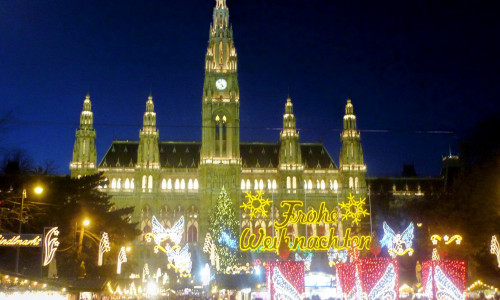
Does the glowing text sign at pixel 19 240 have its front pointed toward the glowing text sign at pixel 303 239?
no

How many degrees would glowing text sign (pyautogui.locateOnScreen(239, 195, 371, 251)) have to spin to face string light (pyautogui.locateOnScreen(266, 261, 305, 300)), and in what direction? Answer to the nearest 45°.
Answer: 0° — it already faces it

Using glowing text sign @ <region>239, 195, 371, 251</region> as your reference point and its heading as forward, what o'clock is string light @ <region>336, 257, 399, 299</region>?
The string light is roughly at 11 o'clock from the glowing text sign.

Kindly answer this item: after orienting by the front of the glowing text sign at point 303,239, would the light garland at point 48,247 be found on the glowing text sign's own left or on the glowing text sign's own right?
on the glowing text sign's own right

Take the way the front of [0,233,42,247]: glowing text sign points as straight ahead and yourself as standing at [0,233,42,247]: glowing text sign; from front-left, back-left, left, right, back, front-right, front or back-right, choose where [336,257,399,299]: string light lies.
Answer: left

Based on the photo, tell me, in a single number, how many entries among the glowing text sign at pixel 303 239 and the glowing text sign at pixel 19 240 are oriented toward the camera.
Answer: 2

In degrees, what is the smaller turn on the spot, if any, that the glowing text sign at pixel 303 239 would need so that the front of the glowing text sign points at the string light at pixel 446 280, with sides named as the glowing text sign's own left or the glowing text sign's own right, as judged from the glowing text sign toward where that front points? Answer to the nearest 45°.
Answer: approximately 45° to the glowing text sign's own left

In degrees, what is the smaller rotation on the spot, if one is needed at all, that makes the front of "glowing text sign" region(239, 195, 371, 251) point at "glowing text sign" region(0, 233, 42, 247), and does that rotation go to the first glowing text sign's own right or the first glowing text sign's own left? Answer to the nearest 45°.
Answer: approximately 45° to the first glowing text sign's own right

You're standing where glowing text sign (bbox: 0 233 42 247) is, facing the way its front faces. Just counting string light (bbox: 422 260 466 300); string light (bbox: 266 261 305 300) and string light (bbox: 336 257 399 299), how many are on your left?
3

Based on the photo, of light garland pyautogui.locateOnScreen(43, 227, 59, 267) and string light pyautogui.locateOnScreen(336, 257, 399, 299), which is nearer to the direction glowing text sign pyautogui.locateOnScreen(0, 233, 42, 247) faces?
the string light

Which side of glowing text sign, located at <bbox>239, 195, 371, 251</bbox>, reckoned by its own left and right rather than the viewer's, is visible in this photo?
front

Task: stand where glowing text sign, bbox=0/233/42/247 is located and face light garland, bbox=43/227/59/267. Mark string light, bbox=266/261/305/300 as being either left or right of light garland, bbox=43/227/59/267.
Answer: right

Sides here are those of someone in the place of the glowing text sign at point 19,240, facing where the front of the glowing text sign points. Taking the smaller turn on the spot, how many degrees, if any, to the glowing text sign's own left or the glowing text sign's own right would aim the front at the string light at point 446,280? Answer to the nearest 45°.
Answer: approximately 90° to the glowing text sign's own left

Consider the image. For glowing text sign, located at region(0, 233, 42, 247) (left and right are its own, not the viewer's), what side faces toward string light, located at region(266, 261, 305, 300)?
left

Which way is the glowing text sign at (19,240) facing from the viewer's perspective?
toward the camera

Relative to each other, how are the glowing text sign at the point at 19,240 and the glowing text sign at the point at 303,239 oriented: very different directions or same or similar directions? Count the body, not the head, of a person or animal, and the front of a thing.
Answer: same or similar directions
